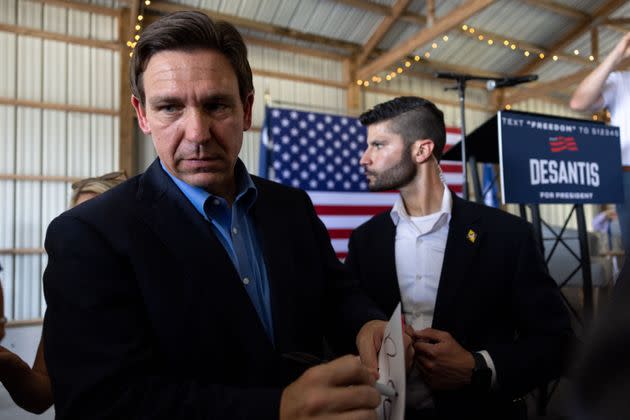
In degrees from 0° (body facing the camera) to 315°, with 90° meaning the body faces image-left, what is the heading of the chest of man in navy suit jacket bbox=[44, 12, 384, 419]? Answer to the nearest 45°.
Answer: approximately 315°

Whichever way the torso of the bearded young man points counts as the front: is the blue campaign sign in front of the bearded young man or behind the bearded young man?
behind

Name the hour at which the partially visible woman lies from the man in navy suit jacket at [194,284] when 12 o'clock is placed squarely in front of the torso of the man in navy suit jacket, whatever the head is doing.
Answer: The partially visible woman is roughly at 6 o'clock from the man in navy suit jacket.

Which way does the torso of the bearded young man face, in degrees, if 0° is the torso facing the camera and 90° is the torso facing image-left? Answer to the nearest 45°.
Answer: approximately 45°

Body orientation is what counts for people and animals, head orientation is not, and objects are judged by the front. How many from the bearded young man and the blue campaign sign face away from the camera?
0

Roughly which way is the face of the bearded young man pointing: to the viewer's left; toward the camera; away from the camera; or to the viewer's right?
to the viewer's left

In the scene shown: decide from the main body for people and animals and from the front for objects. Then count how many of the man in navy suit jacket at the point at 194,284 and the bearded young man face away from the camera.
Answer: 0

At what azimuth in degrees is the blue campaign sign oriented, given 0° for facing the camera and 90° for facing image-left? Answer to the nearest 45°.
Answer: approximately 315°

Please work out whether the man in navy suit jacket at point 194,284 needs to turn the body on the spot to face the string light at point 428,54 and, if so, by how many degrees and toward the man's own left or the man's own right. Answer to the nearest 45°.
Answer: approximately 90° to the man's own left
